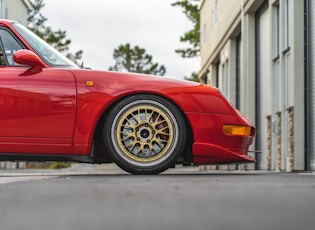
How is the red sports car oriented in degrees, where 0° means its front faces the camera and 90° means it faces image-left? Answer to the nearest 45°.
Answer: approximately 270°

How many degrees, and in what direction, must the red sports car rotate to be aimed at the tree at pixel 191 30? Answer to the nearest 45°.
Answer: approximately 90° to its left
